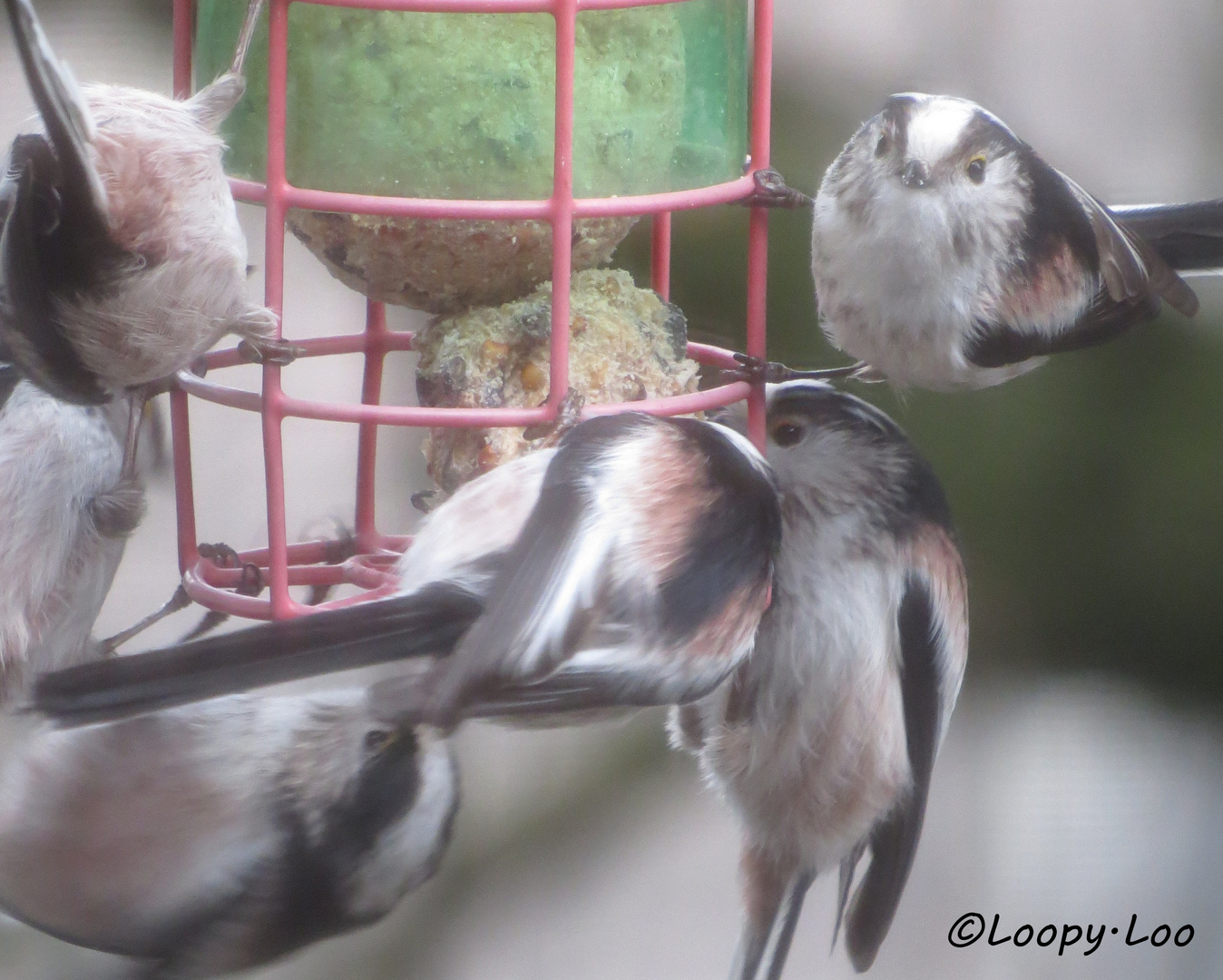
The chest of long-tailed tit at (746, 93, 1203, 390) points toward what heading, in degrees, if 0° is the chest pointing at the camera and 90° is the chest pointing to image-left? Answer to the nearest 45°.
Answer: approximately 45°
